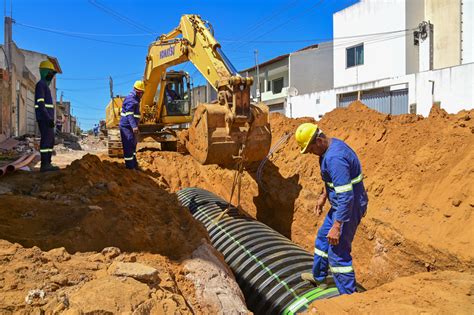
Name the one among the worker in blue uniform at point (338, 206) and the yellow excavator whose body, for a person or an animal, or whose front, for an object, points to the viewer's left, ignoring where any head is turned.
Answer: the worker in blue uniform

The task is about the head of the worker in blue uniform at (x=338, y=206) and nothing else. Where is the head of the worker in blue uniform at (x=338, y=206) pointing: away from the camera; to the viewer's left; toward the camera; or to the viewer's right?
to the viewer's left

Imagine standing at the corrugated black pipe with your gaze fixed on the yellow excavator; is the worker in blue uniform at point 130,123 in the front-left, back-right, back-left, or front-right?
front-left

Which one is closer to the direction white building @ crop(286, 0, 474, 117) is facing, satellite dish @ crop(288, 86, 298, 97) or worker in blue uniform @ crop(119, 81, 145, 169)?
the worker in blue uniform

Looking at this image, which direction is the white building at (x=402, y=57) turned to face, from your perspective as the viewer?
facing the viewer and to the left of the viewer

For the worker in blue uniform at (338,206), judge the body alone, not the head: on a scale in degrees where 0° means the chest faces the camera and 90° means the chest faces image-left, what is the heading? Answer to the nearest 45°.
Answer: approximately 90°

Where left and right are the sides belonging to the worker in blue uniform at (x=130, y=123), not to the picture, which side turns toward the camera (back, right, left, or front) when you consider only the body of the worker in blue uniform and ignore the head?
right

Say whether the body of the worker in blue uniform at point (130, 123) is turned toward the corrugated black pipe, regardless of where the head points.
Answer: no

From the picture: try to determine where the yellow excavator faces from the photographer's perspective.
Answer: facing the viewer and to the right of the viewer

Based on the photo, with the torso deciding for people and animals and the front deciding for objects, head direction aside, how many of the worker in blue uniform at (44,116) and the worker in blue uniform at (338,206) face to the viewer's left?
1

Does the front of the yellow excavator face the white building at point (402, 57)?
no
